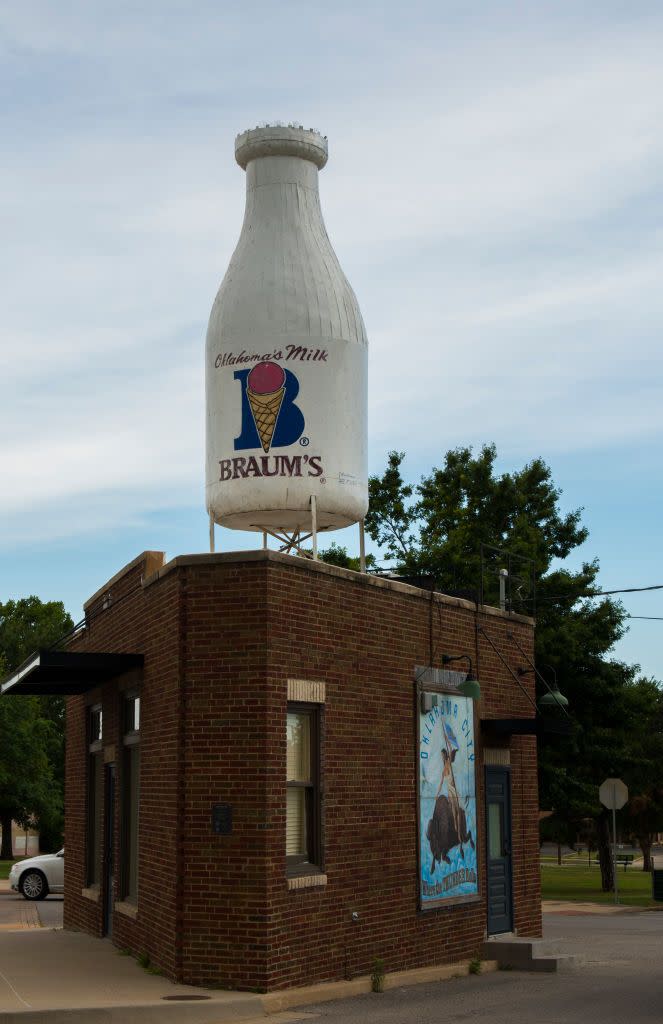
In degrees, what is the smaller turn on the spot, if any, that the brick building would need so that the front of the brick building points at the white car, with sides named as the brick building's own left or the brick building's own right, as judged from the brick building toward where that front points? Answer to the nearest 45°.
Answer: approximately 135° to the brick building's own right

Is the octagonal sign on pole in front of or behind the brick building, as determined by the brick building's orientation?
behind

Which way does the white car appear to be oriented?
to the viewer's left

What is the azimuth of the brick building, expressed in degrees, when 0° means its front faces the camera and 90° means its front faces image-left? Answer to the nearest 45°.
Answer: approximately 45°
